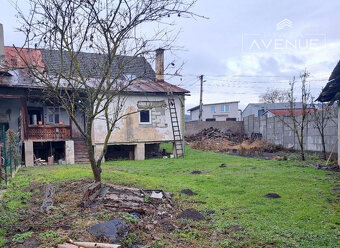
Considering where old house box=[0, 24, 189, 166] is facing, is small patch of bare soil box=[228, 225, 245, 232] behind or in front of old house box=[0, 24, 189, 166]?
in front

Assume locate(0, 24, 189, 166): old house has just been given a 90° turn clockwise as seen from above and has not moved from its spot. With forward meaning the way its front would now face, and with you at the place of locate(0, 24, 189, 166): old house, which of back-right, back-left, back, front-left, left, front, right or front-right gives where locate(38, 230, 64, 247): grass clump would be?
left

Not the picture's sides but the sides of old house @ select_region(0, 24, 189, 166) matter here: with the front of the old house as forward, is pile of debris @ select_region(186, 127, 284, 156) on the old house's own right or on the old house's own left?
on the old house's own left

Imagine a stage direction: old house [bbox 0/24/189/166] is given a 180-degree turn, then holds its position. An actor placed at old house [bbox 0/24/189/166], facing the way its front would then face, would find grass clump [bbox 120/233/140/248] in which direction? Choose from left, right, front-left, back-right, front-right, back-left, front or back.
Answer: back

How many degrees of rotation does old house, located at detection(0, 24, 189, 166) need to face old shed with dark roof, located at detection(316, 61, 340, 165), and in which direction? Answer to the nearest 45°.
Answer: approximately 45° to its left

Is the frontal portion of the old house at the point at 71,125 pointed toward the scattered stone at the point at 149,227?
yes

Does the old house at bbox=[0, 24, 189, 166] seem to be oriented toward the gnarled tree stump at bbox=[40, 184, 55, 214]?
yes

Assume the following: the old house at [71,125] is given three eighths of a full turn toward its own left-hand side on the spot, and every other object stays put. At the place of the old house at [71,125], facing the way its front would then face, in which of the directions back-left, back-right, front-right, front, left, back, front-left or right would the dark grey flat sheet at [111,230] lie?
back-right

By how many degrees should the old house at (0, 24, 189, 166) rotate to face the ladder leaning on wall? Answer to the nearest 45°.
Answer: approximately 90° to its left

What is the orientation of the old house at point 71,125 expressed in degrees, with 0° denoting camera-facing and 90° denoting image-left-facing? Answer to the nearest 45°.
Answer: approximately 0°

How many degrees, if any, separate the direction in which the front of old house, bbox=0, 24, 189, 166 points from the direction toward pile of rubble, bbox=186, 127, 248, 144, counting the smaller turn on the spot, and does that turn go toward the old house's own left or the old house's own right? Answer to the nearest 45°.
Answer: approximately 135° to the old house's own left

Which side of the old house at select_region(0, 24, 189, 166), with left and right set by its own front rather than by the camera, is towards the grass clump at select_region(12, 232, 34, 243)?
front

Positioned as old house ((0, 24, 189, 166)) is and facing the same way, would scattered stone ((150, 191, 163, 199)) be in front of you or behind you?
in front

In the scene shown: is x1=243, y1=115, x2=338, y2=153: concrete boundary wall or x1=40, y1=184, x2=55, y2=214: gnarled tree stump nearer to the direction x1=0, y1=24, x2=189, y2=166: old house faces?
the gnarled tree stump
